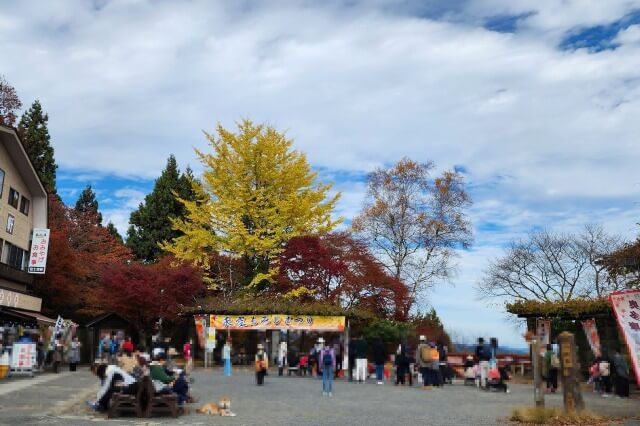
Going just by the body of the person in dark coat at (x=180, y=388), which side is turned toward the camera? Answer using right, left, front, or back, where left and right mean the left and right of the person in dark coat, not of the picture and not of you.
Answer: back

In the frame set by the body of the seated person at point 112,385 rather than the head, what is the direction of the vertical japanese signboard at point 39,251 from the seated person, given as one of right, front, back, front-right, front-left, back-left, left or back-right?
right

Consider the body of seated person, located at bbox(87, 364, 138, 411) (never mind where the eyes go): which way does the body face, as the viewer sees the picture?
to the viewer's left

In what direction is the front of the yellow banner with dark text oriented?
toward the camera

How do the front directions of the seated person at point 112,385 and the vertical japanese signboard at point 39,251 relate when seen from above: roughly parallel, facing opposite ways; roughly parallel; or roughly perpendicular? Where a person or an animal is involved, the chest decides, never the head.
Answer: roughly perpendicular

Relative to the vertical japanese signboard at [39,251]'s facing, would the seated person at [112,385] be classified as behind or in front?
in front

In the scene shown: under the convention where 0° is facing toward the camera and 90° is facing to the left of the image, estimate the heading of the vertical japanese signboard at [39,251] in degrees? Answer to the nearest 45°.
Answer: approximately 0°

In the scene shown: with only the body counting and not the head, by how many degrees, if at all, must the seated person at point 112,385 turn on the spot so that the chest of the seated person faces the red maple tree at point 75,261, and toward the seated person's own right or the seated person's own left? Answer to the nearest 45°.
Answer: approximately 90° to the seated person's own right
